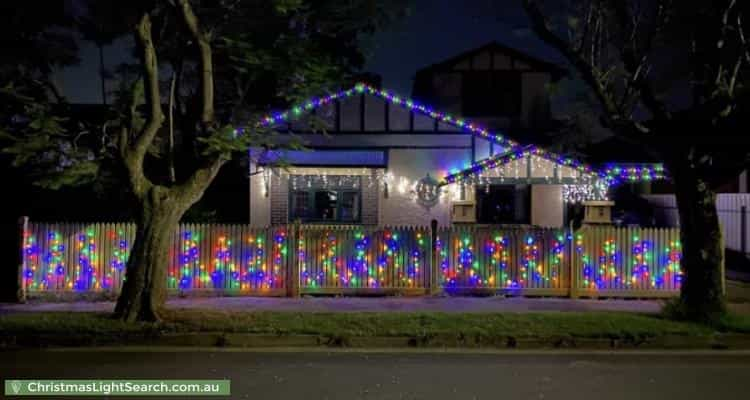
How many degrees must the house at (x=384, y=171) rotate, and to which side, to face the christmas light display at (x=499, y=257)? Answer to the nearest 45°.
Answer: approximately 45° to its left

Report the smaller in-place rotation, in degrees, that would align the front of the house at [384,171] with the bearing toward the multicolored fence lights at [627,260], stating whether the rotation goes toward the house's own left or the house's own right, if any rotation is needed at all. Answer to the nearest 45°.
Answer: approximately 45° to the house's own left

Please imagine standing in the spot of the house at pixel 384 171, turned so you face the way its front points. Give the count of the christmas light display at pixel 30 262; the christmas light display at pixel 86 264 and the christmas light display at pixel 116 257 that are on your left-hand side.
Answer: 0

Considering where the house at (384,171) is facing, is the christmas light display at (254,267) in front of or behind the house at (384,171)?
in front

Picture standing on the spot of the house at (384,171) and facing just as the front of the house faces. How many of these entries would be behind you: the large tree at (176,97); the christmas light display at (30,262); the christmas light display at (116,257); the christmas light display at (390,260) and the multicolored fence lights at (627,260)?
0

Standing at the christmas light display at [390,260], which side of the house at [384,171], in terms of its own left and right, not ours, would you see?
front

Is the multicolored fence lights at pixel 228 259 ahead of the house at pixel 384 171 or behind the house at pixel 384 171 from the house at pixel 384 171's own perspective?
ahead

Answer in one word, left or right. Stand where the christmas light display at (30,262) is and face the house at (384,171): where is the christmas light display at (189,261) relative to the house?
right

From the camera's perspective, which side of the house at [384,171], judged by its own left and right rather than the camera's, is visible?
front

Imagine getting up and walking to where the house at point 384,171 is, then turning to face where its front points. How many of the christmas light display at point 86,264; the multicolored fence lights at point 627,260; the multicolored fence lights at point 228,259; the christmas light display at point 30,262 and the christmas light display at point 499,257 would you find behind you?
0
